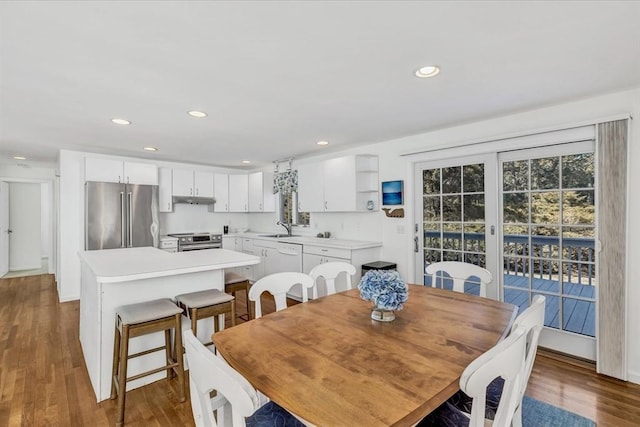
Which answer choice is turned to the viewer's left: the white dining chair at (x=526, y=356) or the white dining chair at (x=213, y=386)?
the white dining chair at (x=526, y=356)

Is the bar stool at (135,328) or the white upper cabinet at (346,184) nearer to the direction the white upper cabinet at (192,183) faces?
the bar stool

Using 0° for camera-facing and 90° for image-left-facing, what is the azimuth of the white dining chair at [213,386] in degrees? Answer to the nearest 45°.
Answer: approximately 225°

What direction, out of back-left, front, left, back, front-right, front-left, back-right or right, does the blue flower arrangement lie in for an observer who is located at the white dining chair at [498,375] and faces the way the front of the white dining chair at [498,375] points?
front

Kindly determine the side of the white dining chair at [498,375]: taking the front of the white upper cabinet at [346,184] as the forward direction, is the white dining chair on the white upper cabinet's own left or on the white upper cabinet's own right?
on the white upper cabinet's own left

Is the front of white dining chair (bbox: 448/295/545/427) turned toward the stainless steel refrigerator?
yes

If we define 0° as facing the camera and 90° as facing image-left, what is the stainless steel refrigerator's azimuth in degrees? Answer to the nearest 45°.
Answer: approximately 0°

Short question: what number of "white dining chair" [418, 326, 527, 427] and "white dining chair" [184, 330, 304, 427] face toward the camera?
0

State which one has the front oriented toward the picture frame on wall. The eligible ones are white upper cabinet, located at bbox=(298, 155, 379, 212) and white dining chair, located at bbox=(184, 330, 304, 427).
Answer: the white dining chair

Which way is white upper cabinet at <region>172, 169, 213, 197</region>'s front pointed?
toward the camera

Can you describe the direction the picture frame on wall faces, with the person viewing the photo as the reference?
facing the viewer and to the left of the viewer

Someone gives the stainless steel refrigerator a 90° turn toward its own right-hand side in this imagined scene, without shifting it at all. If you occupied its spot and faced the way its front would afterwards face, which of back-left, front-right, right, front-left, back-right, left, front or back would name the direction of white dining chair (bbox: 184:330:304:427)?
left

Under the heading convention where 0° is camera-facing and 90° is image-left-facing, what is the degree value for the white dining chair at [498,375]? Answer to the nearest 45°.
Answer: approximately 135°

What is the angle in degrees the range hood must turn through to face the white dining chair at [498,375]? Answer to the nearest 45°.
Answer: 0° — it already faces it
